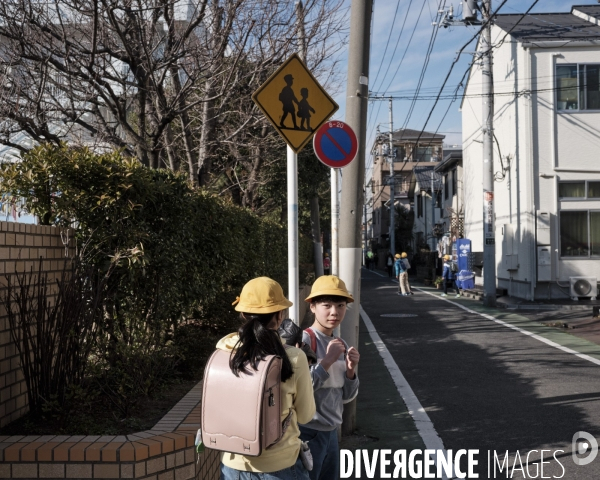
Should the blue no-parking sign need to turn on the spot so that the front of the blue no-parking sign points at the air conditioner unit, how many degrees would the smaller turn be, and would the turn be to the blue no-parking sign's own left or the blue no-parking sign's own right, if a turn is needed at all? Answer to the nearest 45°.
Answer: approximately 135° to the blue no-parking sign's own left

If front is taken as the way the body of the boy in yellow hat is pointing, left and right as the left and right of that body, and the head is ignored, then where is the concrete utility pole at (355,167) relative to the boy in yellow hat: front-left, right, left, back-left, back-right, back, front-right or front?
back-left

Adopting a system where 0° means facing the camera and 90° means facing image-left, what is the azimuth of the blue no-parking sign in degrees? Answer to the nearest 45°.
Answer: approximately 0°

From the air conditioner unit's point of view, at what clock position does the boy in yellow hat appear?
The boy in yellow hat is roughly at 12 o'clock from the air conditioner unit.
